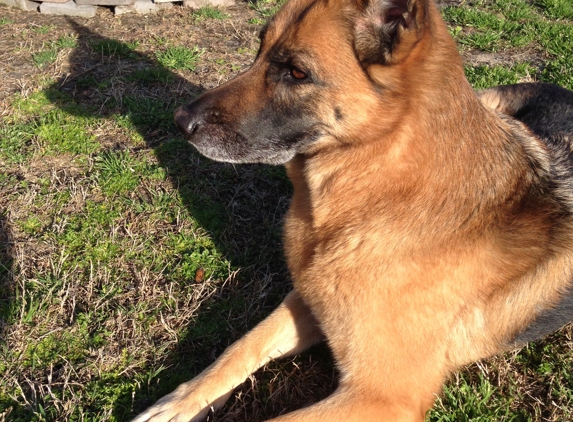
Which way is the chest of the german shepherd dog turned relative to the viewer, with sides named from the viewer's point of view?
facing the viewer and to the left of the viewer
